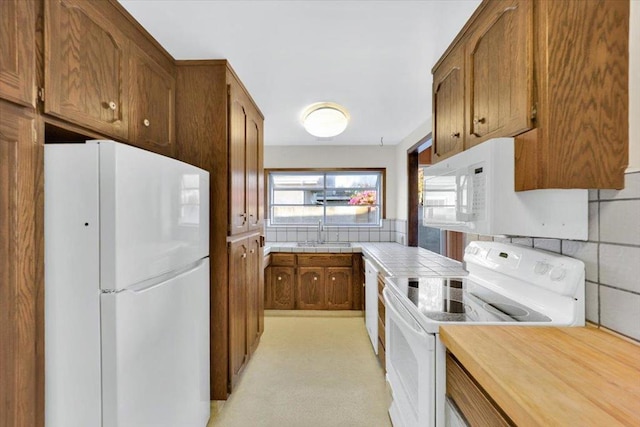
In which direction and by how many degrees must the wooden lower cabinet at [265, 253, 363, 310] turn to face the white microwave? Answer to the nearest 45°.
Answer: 0° — it already faces it

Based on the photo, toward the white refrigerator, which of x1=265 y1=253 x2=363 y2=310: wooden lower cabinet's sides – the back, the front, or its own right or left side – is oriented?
front

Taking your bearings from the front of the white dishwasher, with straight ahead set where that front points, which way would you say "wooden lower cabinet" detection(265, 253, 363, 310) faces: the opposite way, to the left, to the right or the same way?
to the left

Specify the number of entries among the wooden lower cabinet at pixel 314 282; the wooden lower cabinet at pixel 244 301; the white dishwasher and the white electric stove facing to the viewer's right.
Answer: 1

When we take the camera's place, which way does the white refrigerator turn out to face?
facing the viewer and to the right of the viewer

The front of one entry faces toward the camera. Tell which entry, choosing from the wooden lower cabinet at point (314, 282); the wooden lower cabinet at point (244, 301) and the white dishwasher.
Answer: the wooden lower cabinet at point (314, 282)

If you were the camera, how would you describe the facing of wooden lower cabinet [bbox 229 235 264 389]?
facing to the right of the viewer

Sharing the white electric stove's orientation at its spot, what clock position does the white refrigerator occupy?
The white refrigerator is roughly at 12 o'clock from the white electric stove.

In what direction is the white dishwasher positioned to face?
to the viewer's left

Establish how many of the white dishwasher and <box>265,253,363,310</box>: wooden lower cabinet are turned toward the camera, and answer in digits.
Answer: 1

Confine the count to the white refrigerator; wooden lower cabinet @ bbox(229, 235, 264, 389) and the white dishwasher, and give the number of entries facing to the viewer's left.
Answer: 1

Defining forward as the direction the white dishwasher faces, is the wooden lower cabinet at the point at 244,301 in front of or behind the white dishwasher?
in front

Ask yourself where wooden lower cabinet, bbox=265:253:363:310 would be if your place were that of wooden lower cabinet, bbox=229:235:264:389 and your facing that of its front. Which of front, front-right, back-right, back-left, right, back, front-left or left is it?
front-left

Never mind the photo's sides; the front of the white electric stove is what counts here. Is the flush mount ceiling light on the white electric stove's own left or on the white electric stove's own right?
on the white electric stove's own right

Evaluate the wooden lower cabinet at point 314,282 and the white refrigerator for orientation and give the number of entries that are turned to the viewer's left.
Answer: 0

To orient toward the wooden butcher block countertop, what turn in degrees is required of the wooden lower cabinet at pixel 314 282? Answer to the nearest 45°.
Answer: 0° — it already faces it
